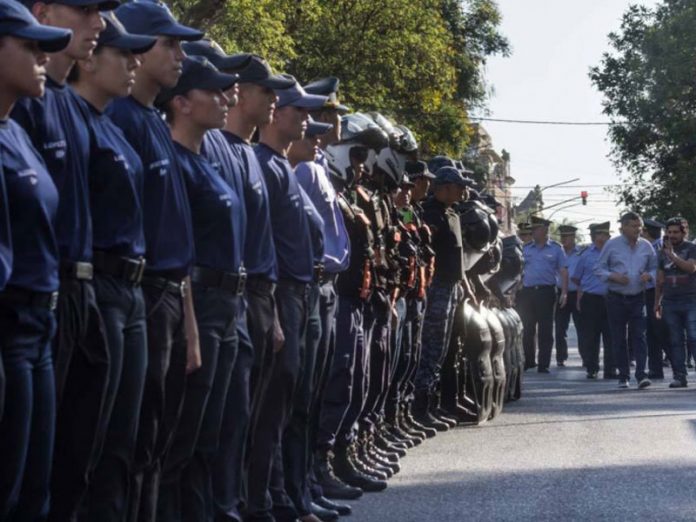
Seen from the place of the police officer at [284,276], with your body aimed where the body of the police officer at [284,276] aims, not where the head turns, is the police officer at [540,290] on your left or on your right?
on your left

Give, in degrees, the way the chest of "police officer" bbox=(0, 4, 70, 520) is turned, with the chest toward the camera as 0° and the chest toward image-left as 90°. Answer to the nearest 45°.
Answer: approximately 270°

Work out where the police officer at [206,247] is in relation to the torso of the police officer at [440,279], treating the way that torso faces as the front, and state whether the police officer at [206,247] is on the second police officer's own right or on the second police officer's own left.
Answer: on the second police officer's own right

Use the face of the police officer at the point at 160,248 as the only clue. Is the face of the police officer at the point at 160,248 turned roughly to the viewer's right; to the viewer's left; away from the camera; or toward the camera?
to the viewer's right

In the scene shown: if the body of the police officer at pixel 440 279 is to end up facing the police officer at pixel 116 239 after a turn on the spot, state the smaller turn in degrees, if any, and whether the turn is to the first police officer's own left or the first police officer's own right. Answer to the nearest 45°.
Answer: approximately 90° to the first police officer's own right

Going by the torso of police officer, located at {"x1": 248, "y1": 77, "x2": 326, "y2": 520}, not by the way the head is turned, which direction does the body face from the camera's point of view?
to the viewer's right

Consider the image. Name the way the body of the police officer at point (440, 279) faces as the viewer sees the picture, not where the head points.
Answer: to the viewer's right

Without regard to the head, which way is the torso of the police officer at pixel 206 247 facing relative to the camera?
to the viewer's right

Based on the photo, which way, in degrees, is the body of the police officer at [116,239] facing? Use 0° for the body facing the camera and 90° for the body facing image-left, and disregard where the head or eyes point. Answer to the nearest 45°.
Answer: approximately 270°
